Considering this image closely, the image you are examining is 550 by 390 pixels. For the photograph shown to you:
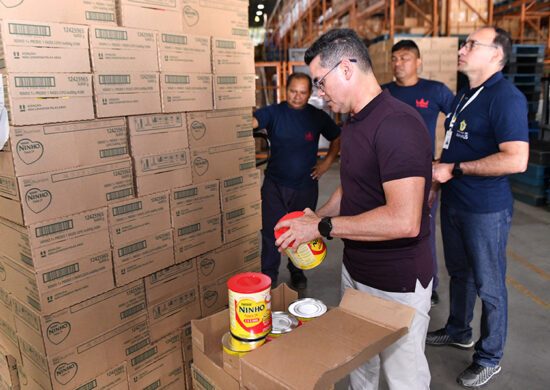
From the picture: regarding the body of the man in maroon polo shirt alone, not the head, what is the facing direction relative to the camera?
to the viewer's left

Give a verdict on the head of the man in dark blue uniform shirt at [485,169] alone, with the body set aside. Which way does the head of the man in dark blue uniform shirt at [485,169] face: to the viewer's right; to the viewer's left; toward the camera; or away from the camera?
to the viewer's left

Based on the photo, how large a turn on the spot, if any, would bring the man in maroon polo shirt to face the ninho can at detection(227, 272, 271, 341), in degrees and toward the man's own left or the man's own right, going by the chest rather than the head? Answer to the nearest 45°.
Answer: approximately 45° to the man's own left
